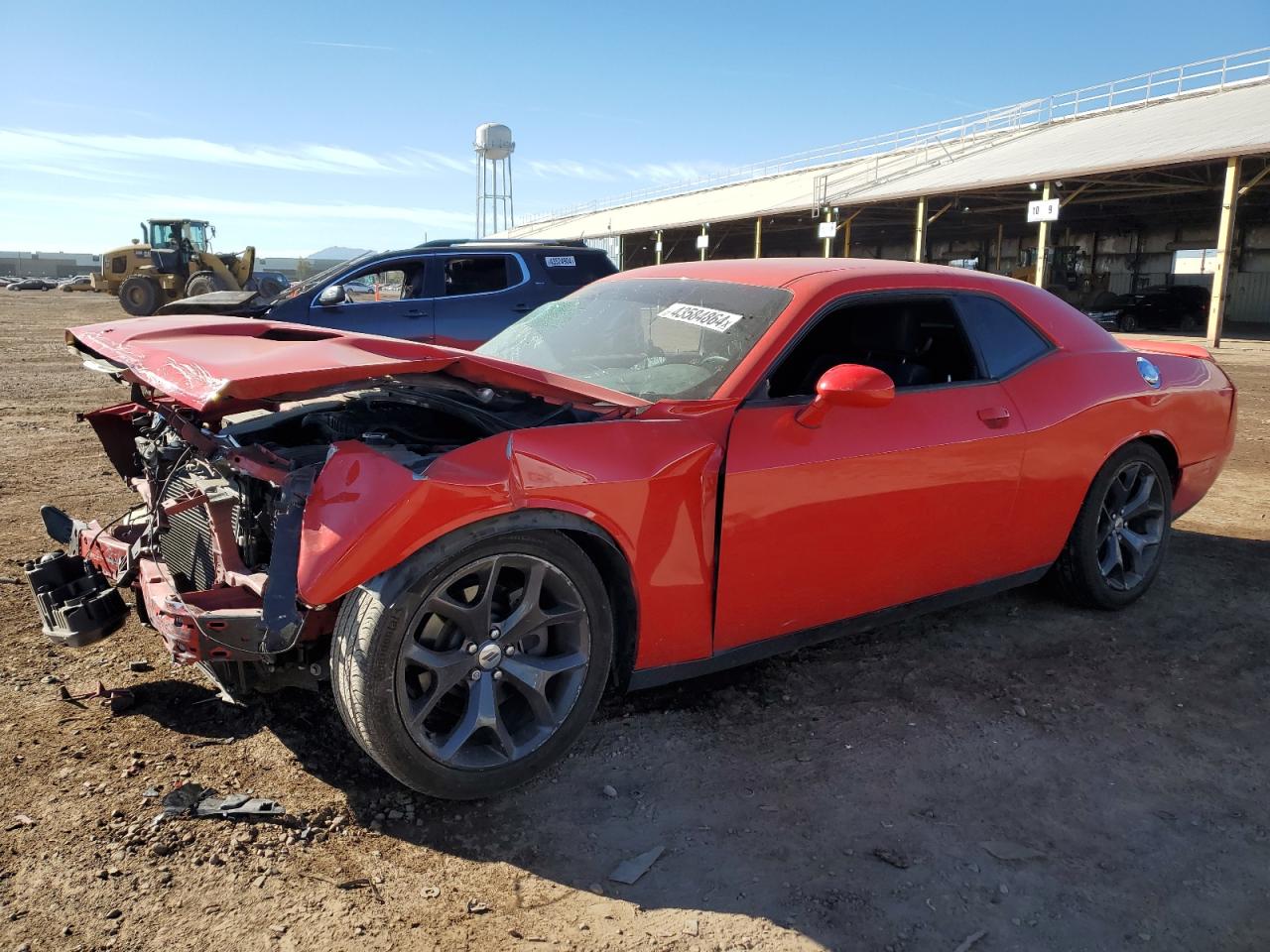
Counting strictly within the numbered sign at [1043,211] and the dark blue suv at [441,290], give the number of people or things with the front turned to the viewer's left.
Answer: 1

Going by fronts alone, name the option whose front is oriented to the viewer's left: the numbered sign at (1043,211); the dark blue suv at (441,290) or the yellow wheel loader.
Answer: the dark blue suv

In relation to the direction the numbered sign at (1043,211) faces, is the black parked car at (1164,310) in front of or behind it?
behind

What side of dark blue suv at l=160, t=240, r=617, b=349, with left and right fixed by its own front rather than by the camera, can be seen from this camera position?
left

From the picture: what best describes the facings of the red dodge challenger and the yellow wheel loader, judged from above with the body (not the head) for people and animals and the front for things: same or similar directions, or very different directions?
very different directions

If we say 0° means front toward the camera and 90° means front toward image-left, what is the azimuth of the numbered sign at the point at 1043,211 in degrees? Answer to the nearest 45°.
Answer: approximately 0°

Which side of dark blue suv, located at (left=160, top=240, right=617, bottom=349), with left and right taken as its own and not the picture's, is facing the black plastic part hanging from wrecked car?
left

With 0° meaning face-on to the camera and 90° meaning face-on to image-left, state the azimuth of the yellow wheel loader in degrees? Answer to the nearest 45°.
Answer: approximately 270°

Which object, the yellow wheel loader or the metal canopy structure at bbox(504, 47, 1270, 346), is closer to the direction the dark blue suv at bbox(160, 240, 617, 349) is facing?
the yellow wheel loader

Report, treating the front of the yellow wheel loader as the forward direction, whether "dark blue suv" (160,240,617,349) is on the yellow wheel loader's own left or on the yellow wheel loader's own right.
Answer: on the yellow wheel loader's own right

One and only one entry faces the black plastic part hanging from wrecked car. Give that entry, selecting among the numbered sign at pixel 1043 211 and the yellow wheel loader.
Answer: the numbered sign

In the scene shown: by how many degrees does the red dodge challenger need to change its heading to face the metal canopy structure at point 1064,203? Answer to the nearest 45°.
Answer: approximately 180°

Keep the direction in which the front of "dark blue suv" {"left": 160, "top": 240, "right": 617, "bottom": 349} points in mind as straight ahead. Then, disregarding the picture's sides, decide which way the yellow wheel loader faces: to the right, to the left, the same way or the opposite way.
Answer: the opposite way
